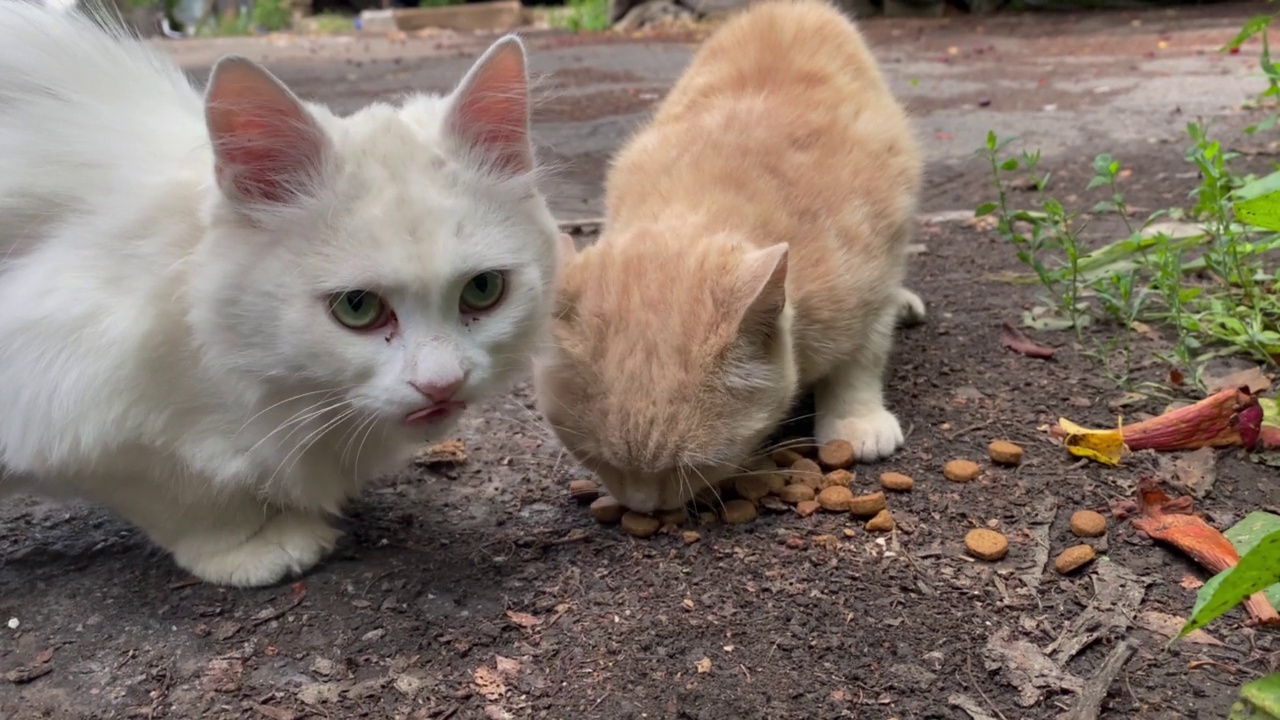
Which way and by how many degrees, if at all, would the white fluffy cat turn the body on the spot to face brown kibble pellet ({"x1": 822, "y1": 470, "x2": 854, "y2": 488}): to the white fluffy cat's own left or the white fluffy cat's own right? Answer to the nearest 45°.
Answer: approximately 45° to the white fluffy cat's own left

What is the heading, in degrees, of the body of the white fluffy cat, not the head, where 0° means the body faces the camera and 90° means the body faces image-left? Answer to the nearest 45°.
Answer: approximately 315°

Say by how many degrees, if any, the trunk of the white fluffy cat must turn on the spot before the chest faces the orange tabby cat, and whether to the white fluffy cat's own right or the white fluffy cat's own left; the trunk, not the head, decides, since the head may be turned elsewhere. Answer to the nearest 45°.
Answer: approximately 45° to the white fluffy cat's own left

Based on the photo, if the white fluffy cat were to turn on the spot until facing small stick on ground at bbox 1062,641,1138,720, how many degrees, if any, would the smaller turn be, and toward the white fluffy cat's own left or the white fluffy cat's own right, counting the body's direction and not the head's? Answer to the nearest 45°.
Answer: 0° — it already faces it

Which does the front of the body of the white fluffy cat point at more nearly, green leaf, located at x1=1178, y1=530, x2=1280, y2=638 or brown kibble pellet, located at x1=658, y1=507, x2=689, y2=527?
the green leaf
